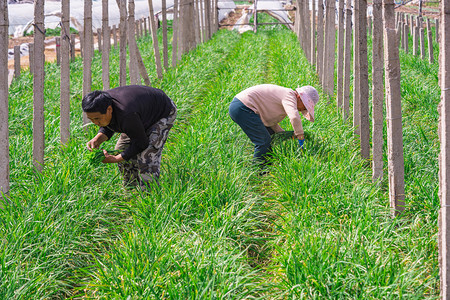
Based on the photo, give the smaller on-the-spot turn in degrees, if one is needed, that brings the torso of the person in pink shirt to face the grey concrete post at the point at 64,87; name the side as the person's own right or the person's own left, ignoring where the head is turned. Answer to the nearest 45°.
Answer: approximately 180°

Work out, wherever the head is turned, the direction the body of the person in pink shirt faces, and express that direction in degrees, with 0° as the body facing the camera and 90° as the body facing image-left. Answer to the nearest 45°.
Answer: approximately 270°

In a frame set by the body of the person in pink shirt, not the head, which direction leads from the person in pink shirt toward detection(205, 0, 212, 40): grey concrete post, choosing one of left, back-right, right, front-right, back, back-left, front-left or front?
left

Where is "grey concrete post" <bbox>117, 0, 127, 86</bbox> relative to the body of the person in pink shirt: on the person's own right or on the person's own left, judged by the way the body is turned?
on the person's own left

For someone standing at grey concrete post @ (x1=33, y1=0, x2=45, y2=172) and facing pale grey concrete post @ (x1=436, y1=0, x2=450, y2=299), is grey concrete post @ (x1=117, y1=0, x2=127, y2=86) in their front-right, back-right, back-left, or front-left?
back-left
